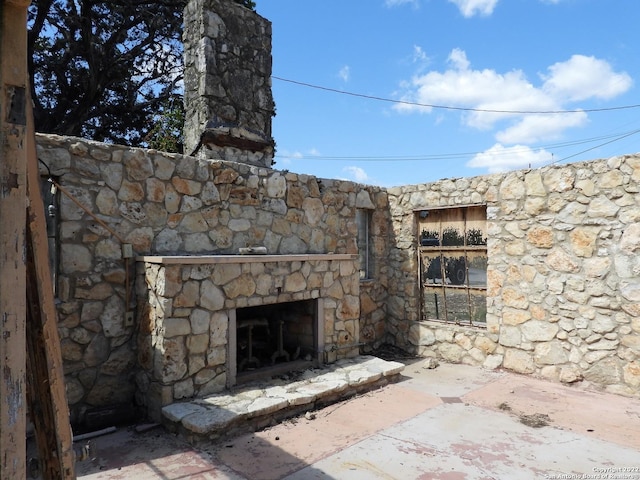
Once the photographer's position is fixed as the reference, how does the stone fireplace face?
facing the viewer and to the right of the viewer

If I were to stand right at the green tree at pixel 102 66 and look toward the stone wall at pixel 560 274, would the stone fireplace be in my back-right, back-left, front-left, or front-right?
front-right

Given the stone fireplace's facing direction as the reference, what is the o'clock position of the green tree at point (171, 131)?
The green tree is roughly at 7 o'clock from the stone fireplace.

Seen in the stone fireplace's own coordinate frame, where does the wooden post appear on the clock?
The wooden post is roughly at 2 o'clock from the stone fireplace.

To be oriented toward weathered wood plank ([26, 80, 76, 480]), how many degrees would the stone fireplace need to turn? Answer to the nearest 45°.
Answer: approximately 45° to its right

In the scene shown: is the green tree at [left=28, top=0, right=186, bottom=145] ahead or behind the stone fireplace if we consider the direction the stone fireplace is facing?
behind

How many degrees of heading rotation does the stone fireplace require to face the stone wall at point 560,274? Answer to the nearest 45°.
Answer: approximately 45° to its left

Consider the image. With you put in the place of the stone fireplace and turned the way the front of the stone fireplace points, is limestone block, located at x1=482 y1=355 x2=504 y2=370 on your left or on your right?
on your left

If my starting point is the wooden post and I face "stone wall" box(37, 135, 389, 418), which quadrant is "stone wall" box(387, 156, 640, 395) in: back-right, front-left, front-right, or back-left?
front-right
